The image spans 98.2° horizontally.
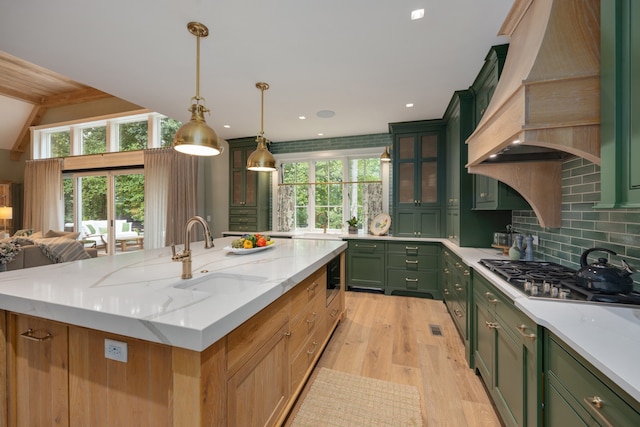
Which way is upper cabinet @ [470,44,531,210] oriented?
to the viewer's left

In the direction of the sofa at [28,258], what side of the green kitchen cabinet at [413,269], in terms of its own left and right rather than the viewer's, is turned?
right

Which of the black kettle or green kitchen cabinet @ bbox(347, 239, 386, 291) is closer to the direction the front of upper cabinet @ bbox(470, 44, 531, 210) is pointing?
the green kitchen cabinet

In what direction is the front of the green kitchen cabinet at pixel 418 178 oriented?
toward the camera

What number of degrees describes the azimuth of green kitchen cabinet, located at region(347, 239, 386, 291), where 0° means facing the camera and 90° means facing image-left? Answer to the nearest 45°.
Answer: approximately 0°

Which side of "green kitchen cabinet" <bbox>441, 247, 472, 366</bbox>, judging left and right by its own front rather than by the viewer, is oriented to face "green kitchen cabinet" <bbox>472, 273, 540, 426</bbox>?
left

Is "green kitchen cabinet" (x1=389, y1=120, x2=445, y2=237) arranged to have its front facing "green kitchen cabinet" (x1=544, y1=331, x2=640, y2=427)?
yes

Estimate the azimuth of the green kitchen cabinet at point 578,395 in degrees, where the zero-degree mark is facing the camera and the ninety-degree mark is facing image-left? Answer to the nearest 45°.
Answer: approximately 45°

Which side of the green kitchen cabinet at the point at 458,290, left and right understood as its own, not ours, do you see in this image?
left

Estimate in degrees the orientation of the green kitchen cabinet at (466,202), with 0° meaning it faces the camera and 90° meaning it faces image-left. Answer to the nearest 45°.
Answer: approximately 90°

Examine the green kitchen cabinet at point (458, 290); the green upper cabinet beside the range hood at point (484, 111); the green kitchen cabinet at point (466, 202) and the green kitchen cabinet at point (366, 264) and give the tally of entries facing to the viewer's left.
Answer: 3

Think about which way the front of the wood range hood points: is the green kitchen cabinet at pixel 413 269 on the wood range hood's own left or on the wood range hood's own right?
on the wood range hood's own right

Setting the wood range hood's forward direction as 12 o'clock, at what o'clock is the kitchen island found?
The kitchen island is roughly at 12 o'clock from the wood range hood.

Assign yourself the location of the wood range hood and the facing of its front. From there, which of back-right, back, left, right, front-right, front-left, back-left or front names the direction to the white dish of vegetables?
front-right

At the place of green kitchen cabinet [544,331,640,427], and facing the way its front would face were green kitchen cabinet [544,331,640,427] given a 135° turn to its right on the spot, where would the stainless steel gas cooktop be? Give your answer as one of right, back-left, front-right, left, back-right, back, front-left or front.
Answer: front

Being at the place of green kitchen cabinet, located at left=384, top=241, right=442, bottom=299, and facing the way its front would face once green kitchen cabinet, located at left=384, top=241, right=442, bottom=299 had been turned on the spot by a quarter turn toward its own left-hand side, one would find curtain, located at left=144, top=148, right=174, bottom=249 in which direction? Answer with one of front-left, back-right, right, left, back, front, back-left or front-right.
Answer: back
